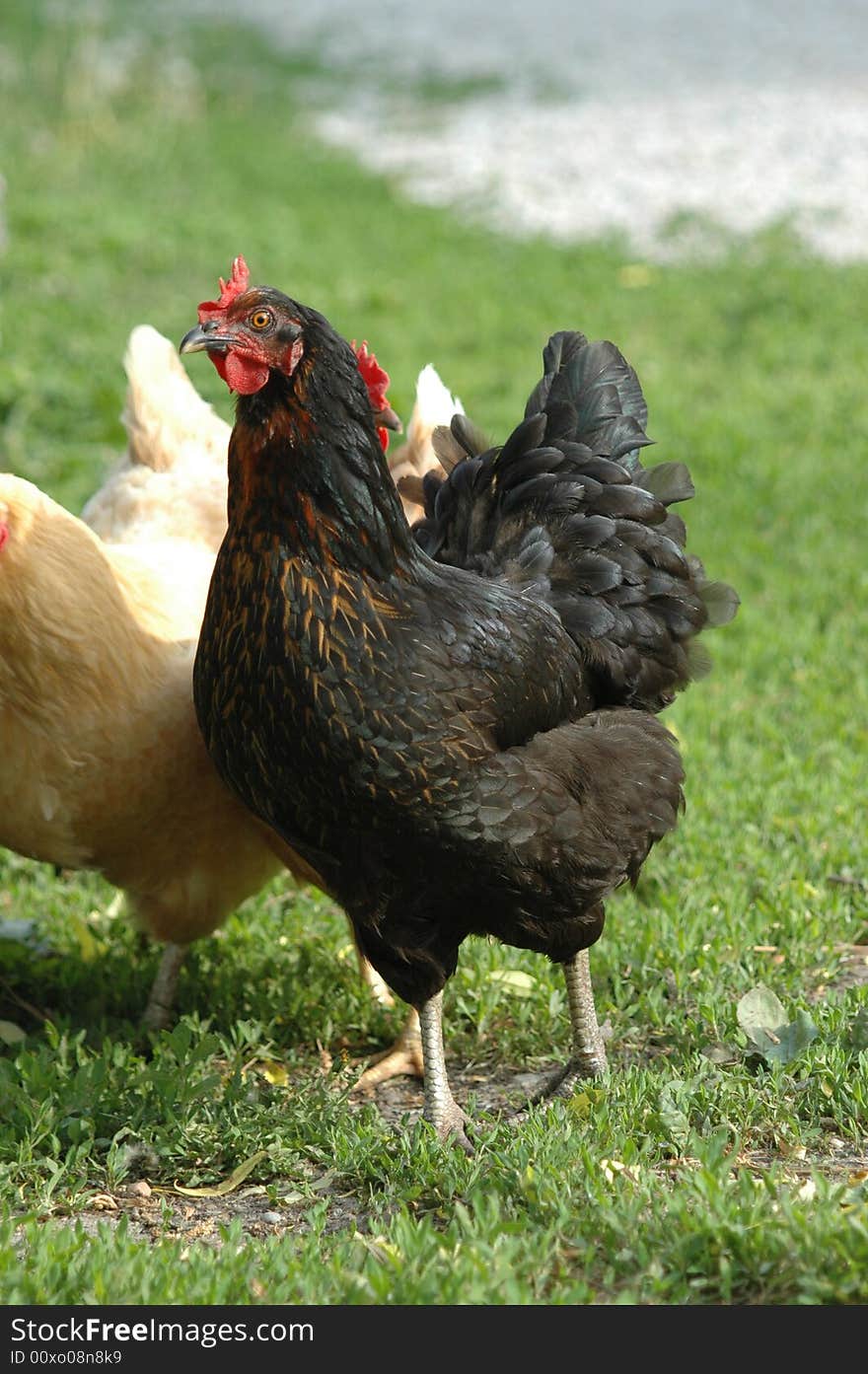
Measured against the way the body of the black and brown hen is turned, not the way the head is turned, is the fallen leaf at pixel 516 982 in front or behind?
behind

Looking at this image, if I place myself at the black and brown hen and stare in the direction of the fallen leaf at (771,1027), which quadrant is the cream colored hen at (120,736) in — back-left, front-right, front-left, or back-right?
back-left

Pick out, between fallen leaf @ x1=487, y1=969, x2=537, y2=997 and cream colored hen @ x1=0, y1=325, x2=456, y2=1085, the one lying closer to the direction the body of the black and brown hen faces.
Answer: the cream colored hen

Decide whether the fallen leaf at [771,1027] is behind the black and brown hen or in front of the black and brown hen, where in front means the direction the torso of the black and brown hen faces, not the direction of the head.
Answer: behind

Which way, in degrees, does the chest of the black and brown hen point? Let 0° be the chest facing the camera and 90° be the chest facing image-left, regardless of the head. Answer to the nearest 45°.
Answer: approximately 45°
